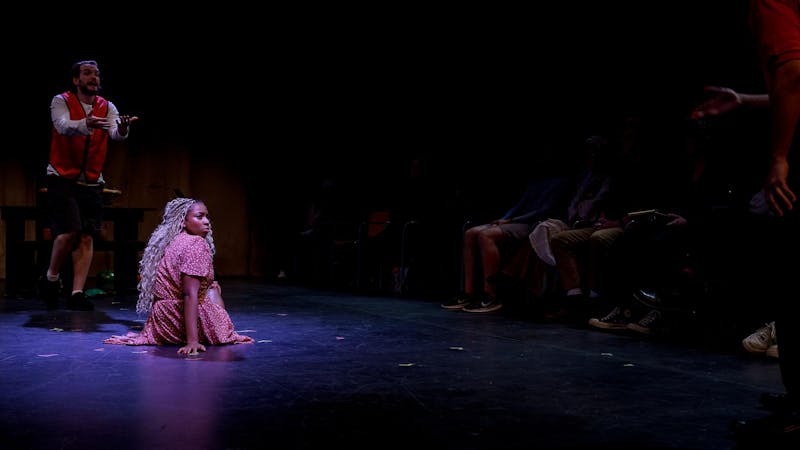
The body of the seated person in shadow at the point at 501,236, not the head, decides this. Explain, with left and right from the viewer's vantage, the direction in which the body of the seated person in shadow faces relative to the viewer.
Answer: facing to the left of the viewer

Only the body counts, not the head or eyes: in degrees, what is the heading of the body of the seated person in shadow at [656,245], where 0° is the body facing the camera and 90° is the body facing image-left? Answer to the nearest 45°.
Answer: approximately 45°

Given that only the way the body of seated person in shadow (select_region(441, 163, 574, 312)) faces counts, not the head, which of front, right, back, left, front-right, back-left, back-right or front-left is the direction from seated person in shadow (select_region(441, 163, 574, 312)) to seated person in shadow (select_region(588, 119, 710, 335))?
back-left

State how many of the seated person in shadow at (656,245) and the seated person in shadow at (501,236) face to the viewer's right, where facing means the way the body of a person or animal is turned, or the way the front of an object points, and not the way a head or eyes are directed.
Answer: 0

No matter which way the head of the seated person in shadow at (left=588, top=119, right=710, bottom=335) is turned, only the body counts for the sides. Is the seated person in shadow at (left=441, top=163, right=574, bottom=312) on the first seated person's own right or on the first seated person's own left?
on the first seated person's own right
